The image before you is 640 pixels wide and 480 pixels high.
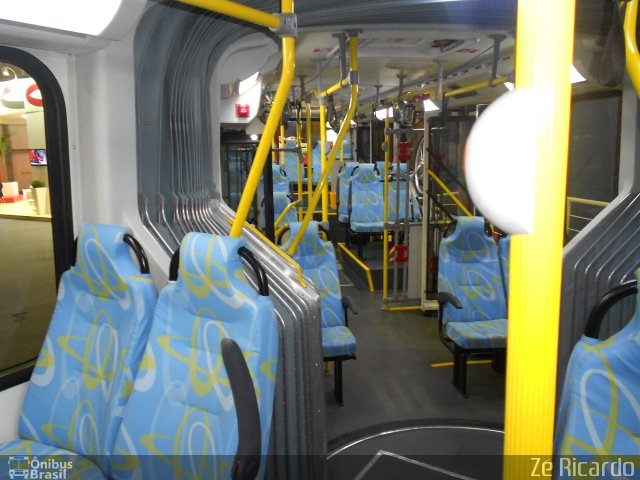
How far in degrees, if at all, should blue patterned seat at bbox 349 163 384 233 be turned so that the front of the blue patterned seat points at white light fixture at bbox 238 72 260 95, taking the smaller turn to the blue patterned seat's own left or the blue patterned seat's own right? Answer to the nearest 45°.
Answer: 0° — it already faces it

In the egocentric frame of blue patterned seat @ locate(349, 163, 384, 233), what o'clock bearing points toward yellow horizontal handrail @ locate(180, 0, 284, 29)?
The yellow horizontal handrail is roughly at 12 o'clock from the blue patterned seat.

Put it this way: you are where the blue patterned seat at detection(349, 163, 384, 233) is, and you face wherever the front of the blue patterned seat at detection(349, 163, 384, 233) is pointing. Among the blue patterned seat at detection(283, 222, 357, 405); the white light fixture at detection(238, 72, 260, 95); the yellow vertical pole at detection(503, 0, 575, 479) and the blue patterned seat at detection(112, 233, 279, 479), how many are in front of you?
4

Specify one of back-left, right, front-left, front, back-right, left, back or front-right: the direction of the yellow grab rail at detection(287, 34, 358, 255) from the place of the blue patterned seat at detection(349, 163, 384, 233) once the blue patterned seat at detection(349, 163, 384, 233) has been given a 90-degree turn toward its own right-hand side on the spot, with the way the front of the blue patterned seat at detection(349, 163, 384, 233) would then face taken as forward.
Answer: left

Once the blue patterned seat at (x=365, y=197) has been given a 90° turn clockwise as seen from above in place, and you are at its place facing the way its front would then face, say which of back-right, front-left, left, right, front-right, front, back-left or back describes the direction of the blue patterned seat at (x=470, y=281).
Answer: left

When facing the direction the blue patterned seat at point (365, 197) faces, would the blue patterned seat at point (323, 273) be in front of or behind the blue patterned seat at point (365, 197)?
in front

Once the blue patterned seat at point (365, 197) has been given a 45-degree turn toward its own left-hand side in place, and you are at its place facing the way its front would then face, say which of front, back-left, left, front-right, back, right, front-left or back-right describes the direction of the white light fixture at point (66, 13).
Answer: front-right

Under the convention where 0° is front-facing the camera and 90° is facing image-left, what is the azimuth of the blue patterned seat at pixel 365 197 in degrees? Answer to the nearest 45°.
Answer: approximately 0°

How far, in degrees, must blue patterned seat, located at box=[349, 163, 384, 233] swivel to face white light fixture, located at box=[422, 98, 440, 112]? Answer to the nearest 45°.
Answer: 0° — it already faces it

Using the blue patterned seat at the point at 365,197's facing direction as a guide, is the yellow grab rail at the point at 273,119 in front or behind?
in front

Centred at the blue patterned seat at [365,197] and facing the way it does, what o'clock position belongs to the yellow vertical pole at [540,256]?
The yellow vertical pole is roughly at 12 o'clock from the blue patterned seat.
